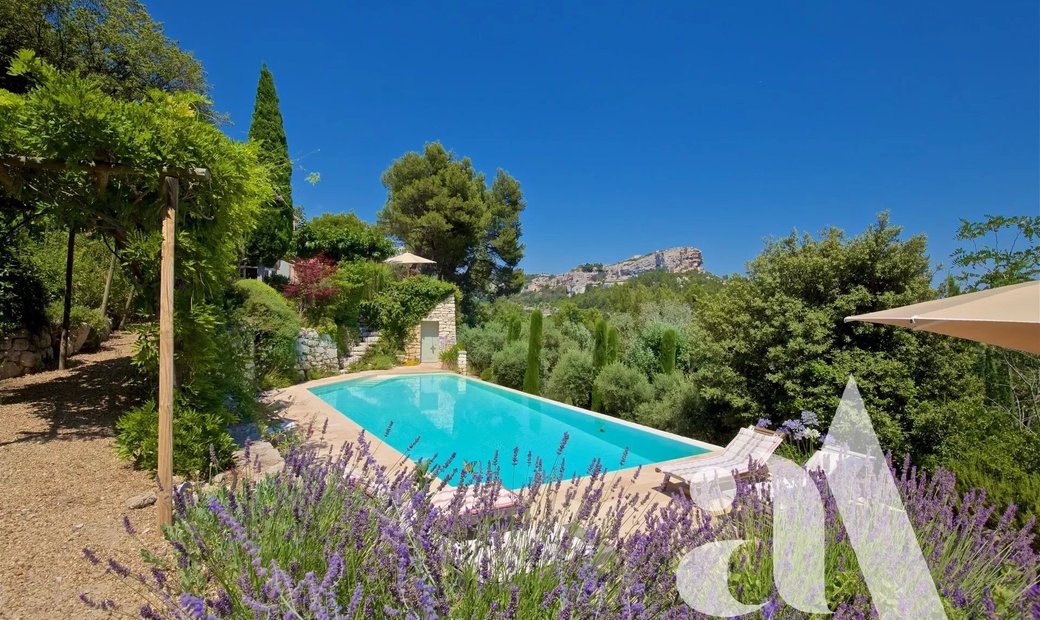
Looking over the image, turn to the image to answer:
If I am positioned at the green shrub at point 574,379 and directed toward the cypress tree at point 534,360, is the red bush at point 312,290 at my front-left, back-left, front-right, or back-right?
front-left

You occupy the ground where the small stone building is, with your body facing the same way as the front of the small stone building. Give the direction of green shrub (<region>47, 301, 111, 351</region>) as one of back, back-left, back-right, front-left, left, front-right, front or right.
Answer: front-right

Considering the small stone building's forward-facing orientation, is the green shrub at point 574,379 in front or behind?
in front

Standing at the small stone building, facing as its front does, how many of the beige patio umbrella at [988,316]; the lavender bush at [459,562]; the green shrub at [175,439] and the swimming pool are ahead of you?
4

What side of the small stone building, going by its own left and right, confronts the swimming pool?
front

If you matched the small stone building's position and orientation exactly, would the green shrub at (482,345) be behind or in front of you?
in front

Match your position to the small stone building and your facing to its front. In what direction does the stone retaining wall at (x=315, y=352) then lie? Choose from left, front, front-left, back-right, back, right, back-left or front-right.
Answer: front-right

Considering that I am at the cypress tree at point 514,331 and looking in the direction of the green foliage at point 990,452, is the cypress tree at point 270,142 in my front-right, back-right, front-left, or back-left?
back-right

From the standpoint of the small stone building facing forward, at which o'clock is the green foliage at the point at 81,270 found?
The green foliage is roughly at 2 o'clock from the small stone building.

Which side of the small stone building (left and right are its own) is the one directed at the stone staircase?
right

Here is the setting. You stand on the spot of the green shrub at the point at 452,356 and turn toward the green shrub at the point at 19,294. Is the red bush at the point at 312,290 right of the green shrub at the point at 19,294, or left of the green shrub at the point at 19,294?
right

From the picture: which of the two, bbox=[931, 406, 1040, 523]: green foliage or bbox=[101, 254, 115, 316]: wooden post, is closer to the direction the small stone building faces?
the green foliage

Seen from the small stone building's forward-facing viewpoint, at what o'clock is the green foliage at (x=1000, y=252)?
The green foliage is roughly at 11 o'clock from the small stone building.

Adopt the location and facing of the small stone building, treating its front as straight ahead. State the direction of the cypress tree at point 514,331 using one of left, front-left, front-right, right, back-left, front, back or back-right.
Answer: front-left

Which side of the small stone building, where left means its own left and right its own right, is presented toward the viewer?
front

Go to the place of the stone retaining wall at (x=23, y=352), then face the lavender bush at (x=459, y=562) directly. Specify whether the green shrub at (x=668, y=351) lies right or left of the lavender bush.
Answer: left
